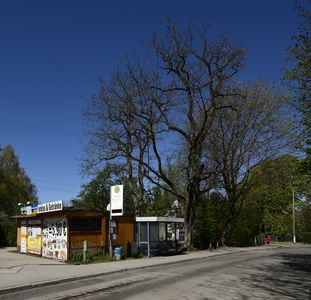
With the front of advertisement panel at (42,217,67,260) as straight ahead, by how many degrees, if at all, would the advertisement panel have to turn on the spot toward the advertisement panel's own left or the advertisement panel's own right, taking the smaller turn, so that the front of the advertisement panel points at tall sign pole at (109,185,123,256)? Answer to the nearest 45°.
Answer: approximately 135° to the advertisement panel's own left

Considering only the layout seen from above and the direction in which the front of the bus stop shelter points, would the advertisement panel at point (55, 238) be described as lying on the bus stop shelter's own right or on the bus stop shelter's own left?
on the bus stop shelter's own right

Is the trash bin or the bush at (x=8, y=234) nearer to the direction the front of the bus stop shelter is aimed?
the trash bin

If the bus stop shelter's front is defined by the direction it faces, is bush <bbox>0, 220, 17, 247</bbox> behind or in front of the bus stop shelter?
behind

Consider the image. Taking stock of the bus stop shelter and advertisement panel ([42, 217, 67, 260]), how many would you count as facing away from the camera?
0

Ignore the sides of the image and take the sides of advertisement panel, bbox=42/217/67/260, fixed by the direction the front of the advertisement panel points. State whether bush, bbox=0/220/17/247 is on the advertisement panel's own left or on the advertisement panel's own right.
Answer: on the advertisement panel's own right

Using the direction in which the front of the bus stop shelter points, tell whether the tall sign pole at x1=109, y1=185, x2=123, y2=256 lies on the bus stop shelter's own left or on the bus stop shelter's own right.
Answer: on the bus stop shelter's own right

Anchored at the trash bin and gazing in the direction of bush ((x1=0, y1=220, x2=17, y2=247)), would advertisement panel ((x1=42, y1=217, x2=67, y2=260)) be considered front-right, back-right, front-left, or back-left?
front-left

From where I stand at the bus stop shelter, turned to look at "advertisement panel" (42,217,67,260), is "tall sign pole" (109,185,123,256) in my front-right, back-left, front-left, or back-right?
front-left

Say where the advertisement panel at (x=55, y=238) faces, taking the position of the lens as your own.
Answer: facing the viewer and to the left of the viewer

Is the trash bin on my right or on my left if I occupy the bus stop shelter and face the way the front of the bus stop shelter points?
on my right

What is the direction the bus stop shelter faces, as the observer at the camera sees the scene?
facing the viewer and to the right of the viewer
